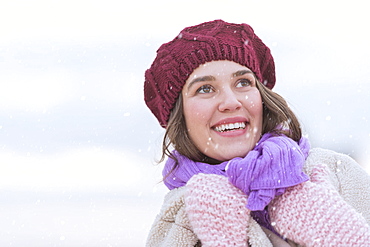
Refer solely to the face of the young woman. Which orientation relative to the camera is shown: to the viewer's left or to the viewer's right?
to the viewer's right

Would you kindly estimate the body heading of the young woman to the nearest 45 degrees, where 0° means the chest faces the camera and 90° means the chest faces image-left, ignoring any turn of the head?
approximately 0°
